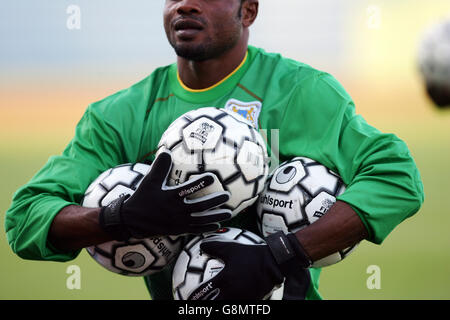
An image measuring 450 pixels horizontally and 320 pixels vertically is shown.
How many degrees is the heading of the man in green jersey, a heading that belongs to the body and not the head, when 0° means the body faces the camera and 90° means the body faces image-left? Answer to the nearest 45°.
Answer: approximately 0°
